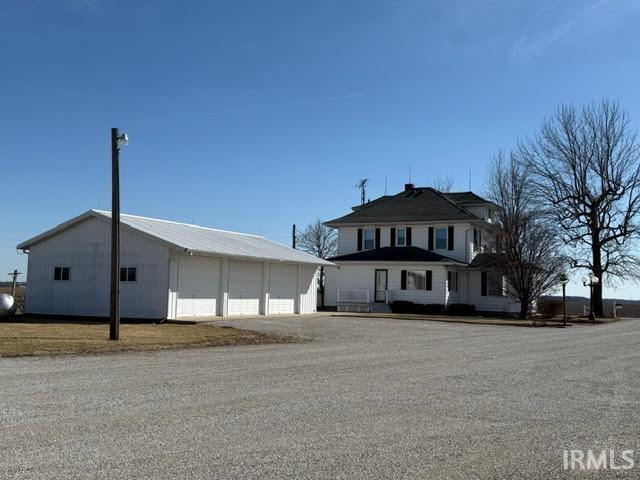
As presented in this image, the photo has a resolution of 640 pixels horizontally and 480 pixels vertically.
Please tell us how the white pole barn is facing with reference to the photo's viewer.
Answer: facing the viewer and to the right of the viewer

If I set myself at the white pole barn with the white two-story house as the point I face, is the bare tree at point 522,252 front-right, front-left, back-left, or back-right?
front-right

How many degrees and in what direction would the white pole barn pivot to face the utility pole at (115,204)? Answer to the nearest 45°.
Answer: approximately 45° to its right

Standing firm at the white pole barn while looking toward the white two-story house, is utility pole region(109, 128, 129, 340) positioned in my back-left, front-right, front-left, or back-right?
back-right

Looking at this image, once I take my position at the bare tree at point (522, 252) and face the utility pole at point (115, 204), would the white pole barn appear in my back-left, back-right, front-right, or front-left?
front-right

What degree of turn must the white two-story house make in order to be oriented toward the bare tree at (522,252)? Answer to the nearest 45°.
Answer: approximately 45° to its left

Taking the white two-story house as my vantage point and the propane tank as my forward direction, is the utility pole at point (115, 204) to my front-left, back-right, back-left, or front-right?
front-left

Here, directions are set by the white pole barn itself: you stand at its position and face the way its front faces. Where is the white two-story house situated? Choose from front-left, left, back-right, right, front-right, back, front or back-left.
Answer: left

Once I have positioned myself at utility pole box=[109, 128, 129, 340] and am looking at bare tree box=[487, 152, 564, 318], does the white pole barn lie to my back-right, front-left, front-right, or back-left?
front-left

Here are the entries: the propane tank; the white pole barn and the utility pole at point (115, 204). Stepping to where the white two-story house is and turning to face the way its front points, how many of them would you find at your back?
0

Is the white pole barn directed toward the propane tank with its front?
no

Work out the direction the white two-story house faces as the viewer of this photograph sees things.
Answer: facing the viewer

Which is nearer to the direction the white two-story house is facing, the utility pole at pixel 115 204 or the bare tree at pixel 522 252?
the utility pole

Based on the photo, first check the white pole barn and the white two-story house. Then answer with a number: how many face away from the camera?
0

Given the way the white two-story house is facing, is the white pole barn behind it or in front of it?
in front
